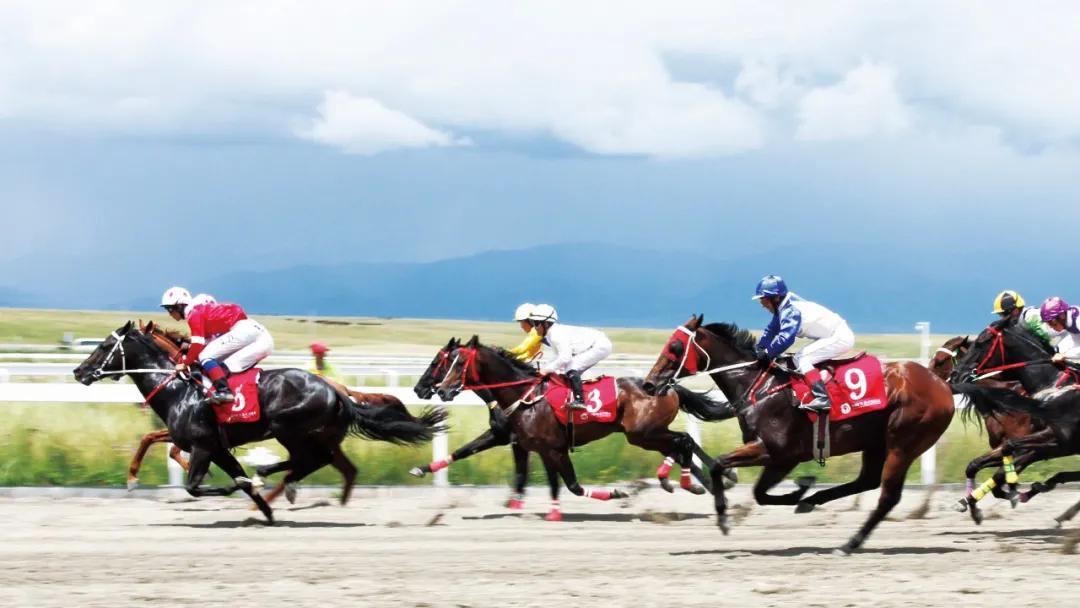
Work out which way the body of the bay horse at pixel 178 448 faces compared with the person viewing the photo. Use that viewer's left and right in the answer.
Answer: facing to the left of the viewer

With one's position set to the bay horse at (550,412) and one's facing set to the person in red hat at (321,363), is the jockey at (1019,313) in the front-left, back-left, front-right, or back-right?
back-right

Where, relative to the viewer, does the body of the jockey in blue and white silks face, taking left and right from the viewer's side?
facing to the left of the viewer

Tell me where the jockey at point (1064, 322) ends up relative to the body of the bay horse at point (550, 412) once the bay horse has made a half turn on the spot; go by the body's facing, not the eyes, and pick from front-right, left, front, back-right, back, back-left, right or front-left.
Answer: front

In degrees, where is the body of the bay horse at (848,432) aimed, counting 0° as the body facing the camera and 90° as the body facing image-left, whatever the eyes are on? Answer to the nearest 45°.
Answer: approximately 90°

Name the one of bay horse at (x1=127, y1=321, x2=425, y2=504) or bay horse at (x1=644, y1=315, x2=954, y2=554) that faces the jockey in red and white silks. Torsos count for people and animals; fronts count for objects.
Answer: bay horse at (x1=644, y1=315, x2=954, y2=554)

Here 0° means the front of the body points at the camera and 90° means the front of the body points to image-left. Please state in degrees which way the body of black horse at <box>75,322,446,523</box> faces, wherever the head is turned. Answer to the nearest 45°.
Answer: approximately 90°

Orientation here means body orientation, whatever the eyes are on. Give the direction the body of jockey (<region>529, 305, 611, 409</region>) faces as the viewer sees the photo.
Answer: to the viewer's left

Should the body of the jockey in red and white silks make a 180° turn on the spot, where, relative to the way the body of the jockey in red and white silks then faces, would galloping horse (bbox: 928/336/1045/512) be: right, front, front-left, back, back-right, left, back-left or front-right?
front

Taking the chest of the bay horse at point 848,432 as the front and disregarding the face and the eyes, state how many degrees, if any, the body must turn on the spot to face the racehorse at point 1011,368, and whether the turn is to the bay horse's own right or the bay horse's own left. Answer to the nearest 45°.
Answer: approximately 135° to the bay horse's own right

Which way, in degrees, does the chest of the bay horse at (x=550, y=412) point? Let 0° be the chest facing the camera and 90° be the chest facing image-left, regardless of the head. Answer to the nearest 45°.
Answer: approximately 90°

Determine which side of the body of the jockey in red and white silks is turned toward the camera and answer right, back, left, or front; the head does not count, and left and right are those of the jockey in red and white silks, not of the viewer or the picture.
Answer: left
